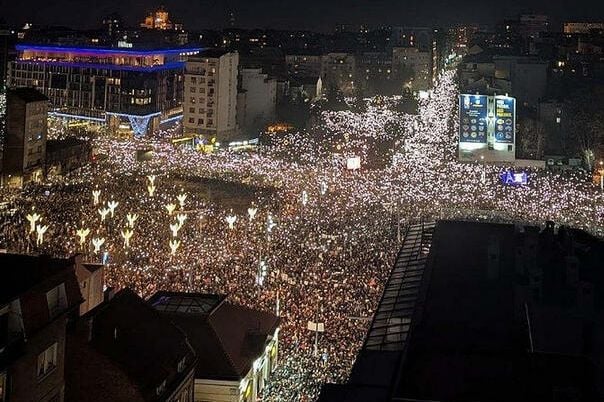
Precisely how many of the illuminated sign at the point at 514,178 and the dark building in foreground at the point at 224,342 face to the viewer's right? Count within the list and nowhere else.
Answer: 1

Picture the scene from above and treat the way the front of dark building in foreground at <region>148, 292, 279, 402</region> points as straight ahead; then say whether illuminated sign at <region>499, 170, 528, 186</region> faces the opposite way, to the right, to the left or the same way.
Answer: to the right

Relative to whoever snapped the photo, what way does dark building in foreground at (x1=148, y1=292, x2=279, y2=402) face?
facing to the right of the viewer
